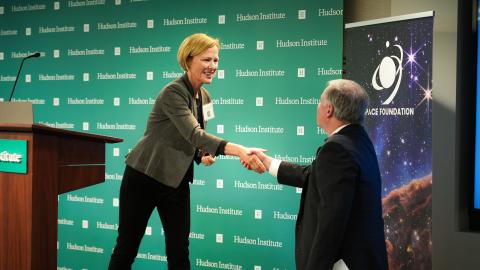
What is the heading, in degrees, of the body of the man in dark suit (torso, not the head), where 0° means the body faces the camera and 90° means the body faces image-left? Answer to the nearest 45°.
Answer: approximately 135°

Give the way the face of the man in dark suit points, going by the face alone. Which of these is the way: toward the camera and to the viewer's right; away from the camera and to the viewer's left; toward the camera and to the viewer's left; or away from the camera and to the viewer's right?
away from the camera and to the viewer's left

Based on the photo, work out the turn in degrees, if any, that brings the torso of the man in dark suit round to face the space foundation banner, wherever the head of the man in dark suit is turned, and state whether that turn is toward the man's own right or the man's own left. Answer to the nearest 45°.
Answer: approximately 45° to the man's own right
